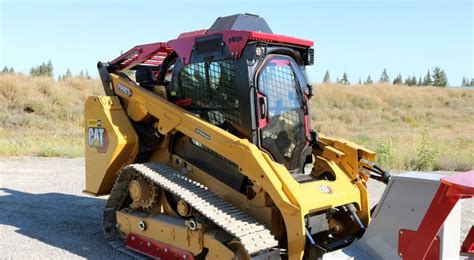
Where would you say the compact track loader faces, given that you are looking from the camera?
facing the viewer and to the right of the viewer
